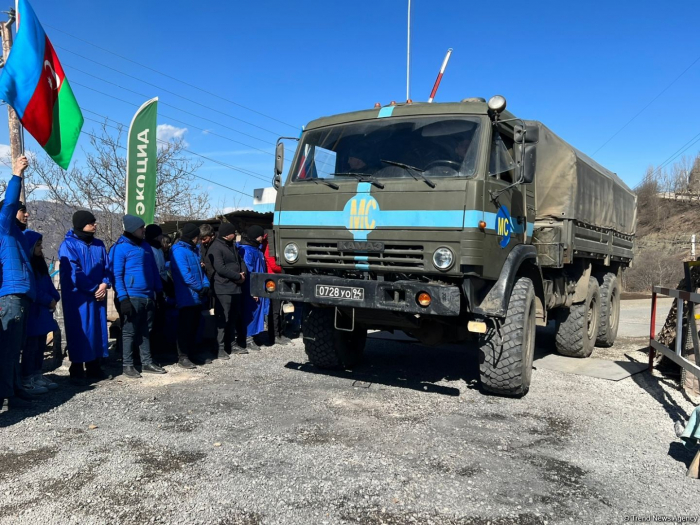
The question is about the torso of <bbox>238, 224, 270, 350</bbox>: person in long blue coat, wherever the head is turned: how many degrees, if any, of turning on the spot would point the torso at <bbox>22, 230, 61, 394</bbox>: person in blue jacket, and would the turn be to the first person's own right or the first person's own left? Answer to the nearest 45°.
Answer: approximately 135° to the first person's own right

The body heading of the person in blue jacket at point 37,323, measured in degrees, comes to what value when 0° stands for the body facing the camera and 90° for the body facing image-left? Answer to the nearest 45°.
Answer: approximately 270°

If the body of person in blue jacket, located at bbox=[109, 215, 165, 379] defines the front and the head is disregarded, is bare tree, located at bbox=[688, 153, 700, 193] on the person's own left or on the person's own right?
on the person's own left

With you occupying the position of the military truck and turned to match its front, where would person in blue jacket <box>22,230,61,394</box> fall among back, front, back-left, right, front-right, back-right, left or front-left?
front-right

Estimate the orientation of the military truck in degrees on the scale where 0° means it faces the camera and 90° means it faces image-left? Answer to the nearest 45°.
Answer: approximately 45°

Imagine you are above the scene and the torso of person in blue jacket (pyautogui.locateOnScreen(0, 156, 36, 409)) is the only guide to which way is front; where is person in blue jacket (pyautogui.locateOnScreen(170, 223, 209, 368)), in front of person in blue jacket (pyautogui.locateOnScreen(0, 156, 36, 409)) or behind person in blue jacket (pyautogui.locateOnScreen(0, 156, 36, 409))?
in front

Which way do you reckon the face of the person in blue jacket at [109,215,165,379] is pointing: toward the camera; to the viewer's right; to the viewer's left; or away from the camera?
to the viewer's right

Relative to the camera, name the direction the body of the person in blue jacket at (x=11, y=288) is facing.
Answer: to the viewer's right

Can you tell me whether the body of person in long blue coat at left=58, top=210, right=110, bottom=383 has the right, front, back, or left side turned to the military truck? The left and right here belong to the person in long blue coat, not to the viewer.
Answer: front

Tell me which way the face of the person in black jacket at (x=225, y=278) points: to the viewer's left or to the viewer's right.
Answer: to the viewer's right

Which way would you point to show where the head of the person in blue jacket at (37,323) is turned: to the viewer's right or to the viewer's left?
to the viewer's right

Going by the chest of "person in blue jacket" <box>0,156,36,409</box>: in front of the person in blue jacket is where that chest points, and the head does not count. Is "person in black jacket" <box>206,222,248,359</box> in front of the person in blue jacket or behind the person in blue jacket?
in front

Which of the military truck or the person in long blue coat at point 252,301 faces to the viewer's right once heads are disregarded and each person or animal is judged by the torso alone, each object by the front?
the person in long blue coat

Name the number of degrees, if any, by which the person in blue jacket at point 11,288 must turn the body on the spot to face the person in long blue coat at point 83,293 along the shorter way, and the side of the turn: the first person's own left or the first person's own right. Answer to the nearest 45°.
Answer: approximately 45° to the first person's own left

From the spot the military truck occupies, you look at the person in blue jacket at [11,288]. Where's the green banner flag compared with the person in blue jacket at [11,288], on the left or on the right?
right
